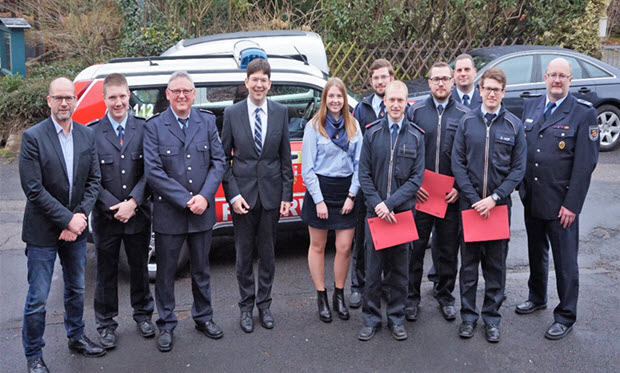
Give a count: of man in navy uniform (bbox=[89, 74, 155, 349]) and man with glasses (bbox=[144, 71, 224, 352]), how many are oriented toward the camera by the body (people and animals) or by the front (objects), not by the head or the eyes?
2

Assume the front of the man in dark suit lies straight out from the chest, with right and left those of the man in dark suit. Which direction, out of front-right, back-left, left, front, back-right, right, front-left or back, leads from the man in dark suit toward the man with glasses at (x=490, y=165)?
left

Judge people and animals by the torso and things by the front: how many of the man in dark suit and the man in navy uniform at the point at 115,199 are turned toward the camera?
2

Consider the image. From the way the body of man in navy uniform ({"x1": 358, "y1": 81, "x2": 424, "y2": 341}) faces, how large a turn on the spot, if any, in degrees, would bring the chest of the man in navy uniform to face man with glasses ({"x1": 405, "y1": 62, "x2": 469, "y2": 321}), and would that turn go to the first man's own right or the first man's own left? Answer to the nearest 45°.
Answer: approximately 135° to the first man's own left

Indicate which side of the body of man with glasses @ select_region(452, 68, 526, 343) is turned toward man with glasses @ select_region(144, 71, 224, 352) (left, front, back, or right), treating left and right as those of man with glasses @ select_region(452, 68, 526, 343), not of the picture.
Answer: right

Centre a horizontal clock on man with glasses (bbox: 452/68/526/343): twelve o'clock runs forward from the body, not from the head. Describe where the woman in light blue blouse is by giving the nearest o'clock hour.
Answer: The woman in light blue blouse is roughly at 3 o'clock from the man with glasses.
